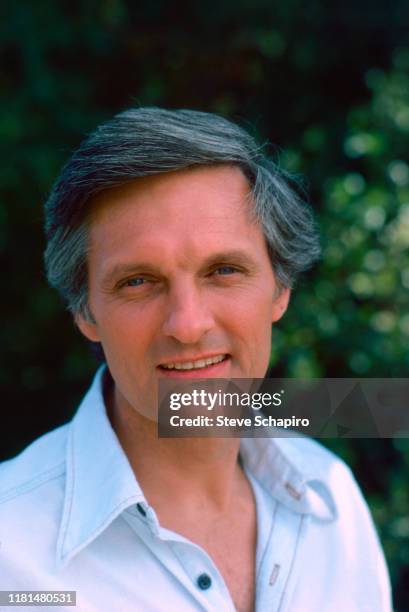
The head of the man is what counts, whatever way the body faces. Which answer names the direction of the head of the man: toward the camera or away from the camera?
toward the camera

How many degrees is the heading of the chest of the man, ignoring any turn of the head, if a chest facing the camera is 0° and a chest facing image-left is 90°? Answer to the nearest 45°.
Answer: approximately 315°
